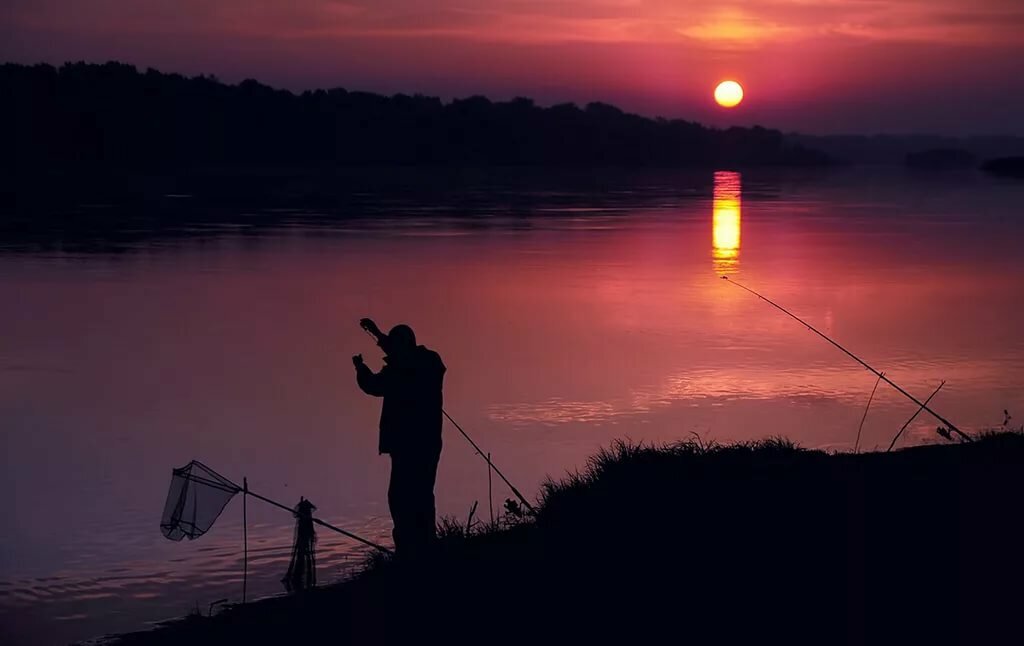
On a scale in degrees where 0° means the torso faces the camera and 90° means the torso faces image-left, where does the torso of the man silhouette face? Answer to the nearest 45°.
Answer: approximately 90°
